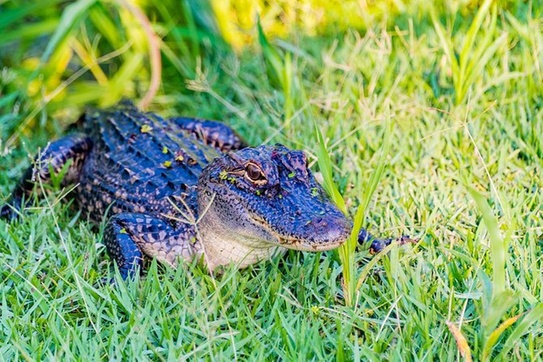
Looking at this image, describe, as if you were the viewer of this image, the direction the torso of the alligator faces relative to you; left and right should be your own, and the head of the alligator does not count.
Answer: facing the viewer and to the right of the viewer
